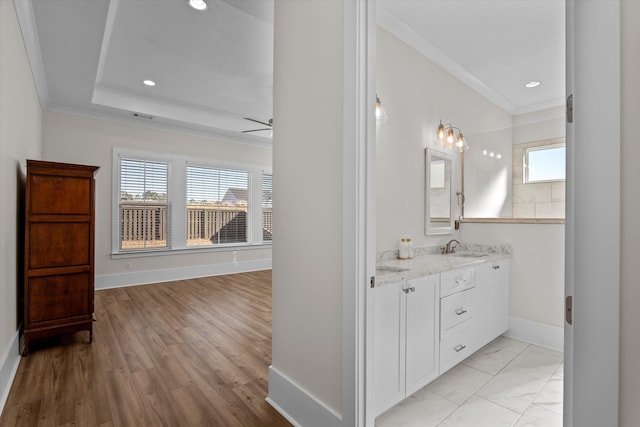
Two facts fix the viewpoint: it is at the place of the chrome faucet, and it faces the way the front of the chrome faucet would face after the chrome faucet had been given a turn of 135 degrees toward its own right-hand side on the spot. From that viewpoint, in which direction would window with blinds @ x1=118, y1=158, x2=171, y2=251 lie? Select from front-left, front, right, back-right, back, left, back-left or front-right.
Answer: front

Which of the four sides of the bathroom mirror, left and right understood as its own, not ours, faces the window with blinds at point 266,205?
back

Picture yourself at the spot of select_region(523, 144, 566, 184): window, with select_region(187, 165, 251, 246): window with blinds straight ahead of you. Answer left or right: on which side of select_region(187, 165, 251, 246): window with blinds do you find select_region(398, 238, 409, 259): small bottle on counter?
left

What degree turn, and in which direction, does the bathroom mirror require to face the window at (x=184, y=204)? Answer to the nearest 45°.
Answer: approximately 135° to its right
